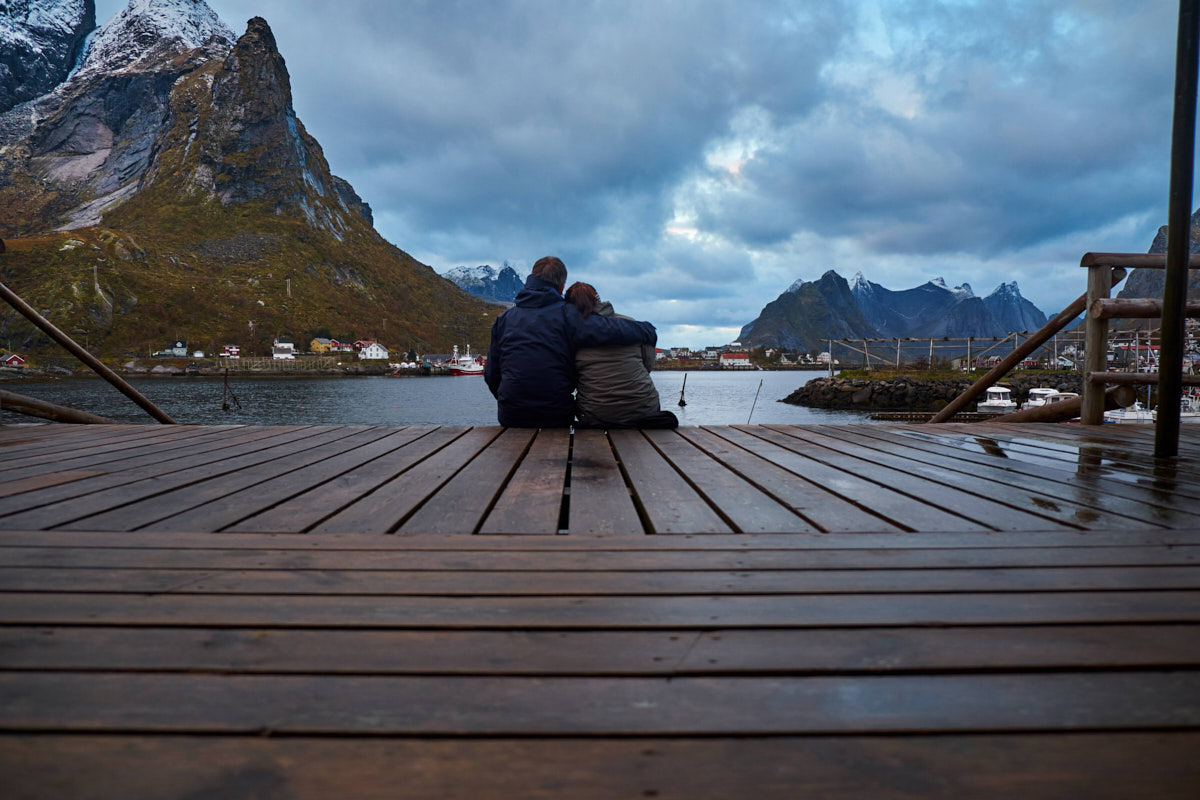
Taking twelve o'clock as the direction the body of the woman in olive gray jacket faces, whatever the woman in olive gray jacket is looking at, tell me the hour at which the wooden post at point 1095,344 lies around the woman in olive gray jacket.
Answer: The wooden post is roughly at 3 o'clock from the woman in olive gray jacket.

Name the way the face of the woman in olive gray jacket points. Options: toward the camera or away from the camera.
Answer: away from the camera

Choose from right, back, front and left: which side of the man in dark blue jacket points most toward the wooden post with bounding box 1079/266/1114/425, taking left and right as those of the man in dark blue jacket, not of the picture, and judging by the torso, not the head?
right

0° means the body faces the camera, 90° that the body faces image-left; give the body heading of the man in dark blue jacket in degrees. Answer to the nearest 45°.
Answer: approximately 180°

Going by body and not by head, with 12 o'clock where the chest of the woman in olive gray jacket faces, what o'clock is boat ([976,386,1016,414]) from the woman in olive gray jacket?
The boat is roughly at 1 o'clock from the woman in olive gray jacket.

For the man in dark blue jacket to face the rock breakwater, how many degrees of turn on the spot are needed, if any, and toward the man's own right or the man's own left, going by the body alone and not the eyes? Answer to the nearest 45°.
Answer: approximately 45° to the man's own right

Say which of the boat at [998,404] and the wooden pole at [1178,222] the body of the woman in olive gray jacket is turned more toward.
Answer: the boat

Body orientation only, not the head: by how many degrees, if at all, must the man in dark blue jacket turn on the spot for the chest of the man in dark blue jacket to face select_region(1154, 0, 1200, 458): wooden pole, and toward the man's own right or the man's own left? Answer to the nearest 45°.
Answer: approximately 135° to the man's own right

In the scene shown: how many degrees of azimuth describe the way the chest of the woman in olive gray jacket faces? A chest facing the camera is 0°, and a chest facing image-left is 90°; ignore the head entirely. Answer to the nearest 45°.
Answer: approximately 180°
